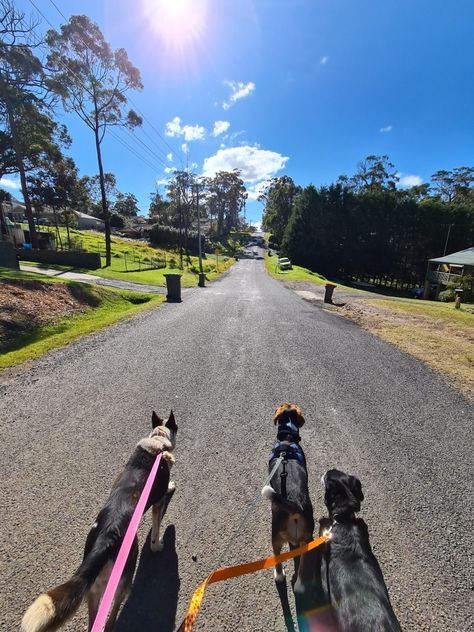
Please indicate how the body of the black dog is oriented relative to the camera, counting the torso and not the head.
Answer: away from the camera

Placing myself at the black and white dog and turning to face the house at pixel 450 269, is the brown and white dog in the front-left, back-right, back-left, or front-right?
front-right

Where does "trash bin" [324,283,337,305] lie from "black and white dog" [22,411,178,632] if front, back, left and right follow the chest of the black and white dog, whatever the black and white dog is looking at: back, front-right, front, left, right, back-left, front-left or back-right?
front

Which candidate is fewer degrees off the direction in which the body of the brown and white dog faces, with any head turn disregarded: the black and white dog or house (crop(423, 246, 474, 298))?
the house

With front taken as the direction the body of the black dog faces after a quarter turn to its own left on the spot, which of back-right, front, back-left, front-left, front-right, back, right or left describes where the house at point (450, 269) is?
right

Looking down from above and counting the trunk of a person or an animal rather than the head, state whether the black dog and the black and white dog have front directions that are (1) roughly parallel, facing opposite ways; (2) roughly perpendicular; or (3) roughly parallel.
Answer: roughly parallel

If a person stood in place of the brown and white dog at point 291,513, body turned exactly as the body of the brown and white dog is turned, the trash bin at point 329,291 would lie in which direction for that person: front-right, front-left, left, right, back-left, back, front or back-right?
front

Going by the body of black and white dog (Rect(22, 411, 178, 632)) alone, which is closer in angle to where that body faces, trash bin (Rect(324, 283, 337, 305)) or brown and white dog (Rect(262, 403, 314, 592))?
the trash bin

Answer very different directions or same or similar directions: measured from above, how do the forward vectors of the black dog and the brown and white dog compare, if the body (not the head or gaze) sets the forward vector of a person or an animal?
same or similar directions

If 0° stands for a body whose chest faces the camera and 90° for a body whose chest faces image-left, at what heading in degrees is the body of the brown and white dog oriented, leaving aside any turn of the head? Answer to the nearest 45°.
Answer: approximately 180°

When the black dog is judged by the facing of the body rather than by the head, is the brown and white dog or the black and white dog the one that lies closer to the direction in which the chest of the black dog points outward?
the brown and white dog

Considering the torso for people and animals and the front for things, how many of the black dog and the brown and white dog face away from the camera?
2

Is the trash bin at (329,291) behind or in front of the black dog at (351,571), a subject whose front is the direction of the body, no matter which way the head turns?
in front

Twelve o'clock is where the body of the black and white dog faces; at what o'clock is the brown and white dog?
The brown and white dog is roughly at 2 o'clock from the black and white dog.

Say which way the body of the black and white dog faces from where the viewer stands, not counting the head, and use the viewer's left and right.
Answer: facing away from the viewer and to the right of the viewer

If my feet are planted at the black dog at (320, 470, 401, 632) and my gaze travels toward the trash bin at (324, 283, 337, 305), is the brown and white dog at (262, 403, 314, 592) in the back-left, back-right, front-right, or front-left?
front-left
